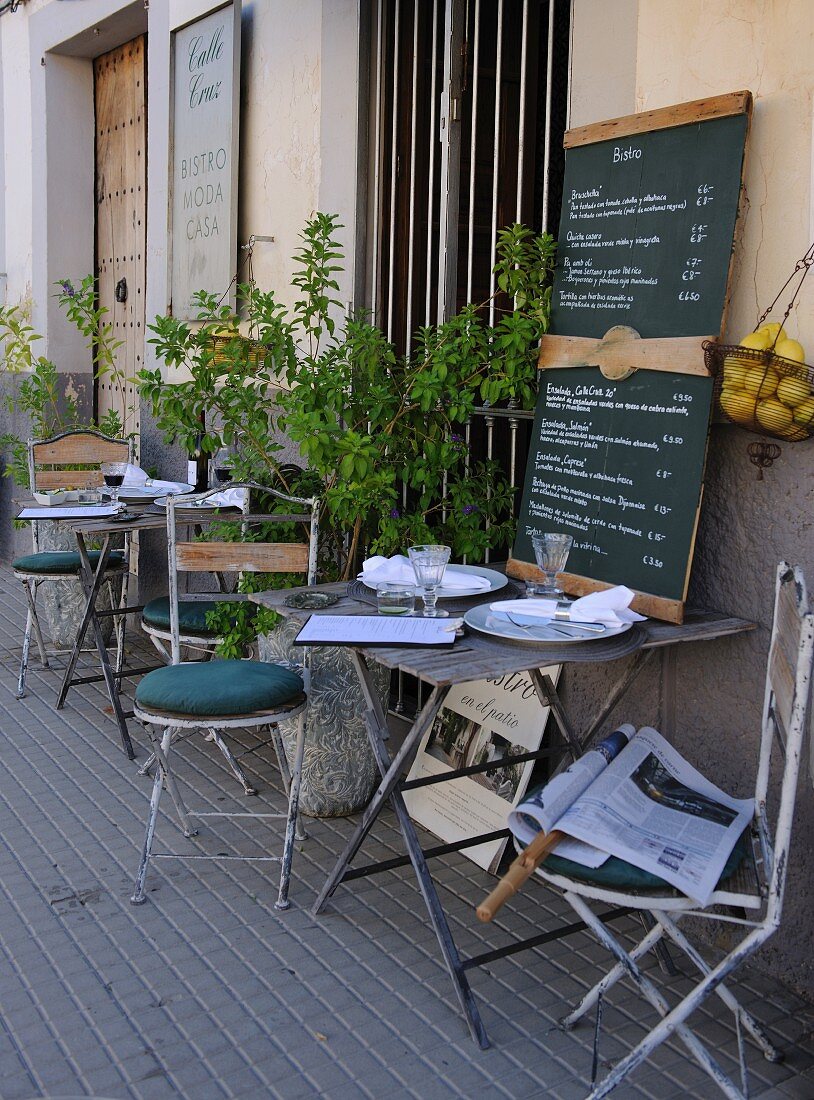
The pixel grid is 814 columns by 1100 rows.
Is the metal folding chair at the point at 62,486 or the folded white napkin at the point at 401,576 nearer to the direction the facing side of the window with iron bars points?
the folded white napkin

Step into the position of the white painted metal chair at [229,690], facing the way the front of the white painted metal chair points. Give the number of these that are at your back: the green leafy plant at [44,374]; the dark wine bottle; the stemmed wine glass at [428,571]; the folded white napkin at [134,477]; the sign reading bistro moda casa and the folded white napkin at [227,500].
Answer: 5

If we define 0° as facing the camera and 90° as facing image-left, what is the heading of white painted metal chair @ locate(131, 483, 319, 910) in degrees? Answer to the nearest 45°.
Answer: approximately 0°

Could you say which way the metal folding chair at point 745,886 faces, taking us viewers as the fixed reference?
facing to the left of the viewer

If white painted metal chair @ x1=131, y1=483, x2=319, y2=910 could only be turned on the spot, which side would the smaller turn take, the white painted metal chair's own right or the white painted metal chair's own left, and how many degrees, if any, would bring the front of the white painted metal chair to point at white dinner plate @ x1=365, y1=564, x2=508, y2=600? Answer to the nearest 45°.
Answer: approximately 90° to the white painted metal chair's own left

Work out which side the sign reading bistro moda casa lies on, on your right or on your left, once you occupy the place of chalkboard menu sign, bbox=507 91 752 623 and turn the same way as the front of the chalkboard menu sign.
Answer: on your right

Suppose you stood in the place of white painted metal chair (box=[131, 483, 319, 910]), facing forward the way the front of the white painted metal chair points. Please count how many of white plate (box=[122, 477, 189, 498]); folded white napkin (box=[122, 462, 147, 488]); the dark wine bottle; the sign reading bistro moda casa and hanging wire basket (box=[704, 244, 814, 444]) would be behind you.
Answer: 4

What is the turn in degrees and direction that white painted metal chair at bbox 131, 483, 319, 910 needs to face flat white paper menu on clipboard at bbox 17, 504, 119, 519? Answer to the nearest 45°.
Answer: approximately 135° to its right

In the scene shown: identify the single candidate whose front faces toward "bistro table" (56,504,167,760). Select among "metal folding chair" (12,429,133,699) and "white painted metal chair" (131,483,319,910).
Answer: the metal folding chair

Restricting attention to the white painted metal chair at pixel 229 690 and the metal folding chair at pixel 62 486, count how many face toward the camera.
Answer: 2

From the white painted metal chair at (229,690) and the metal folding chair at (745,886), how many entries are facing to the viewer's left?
1

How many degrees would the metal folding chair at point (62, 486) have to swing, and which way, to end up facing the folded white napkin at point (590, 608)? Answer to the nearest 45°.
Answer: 0° — it already faces it

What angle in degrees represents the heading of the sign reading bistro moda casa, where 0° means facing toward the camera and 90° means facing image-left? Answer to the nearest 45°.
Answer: approximately 45°

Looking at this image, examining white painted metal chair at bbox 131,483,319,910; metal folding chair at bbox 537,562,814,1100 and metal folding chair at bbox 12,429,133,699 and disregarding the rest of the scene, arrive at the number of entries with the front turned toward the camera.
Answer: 2

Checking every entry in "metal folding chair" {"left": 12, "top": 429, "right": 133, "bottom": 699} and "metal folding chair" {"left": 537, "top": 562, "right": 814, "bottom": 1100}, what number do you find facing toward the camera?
1
